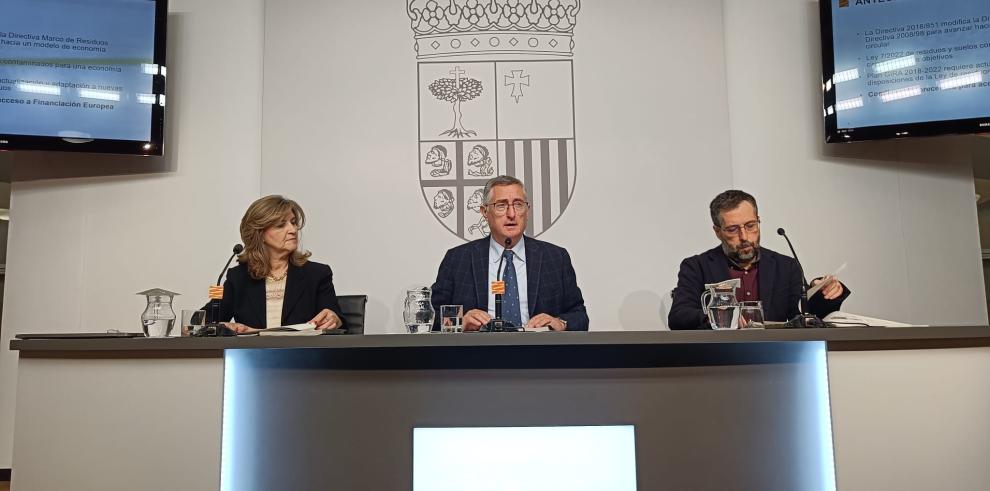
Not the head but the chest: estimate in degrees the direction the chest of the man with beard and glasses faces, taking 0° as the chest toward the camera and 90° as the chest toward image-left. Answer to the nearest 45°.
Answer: approximately 0°

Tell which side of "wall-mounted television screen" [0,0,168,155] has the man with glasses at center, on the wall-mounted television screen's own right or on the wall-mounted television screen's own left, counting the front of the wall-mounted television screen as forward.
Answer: on the wall-mounted television screen's own left

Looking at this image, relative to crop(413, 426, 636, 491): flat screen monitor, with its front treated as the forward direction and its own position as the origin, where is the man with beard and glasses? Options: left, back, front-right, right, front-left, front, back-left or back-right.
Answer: back-left

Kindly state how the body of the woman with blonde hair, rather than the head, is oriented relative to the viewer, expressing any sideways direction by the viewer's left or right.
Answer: facing the viewer

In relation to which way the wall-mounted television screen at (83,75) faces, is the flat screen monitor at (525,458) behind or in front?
in front

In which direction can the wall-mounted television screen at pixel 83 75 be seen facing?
toward the camera

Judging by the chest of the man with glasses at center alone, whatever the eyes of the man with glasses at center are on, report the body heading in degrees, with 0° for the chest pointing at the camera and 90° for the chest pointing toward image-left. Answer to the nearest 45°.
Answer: approximately 0°

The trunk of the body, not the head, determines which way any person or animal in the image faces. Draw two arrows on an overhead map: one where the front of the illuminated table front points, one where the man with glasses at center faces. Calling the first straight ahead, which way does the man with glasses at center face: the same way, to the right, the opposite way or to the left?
the same way

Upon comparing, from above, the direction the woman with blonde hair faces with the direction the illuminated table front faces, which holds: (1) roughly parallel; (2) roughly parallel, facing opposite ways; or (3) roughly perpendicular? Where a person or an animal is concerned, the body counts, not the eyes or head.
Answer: roughly parallel

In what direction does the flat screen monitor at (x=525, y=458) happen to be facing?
toward the camera

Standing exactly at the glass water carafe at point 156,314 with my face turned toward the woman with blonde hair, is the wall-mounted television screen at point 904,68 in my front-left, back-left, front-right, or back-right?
front-right

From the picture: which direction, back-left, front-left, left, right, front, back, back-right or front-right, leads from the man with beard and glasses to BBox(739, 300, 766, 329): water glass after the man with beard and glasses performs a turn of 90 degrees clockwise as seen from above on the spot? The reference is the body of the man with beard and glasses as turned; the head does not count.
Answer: left

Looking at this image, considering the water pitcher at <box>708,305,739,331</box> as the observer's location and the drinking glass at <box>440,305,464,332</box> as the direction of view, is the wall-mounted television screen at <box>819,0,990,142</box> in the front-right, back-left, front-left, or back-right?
back-right

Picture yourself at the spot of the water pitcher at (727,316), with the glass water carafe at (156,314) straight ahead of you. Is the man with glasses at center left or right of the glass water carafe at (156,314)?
right

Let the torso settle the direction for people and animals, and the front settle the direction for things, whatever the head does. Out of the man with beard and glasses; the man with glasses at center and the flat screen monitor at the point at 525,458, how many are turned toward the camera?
3

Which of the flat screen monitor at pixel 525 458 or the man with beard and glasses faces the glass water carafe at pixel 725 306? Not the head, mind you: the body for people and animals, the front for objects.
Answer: the man with beard and glasses

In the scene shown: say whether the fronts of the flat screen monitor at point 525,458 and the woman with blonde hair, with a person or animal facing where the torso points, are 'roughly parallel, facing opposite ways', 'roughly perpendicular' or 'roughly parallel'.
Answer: roughly parallel

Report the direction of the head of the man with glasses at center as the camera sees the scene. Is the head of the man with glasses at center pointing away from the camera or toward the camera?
toward the camera

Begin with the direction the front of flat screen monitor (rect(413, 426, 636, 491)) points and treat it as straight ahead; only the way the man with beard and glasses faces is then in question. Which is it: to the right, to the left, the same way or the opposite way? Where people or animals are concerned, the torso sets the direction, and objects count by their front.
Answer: the same way

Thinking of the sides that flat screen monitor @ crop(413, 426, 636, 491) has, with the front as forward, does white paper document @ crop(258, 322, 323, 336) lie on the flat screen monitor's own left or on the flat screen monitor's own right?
on the flat screen monitor's own right
